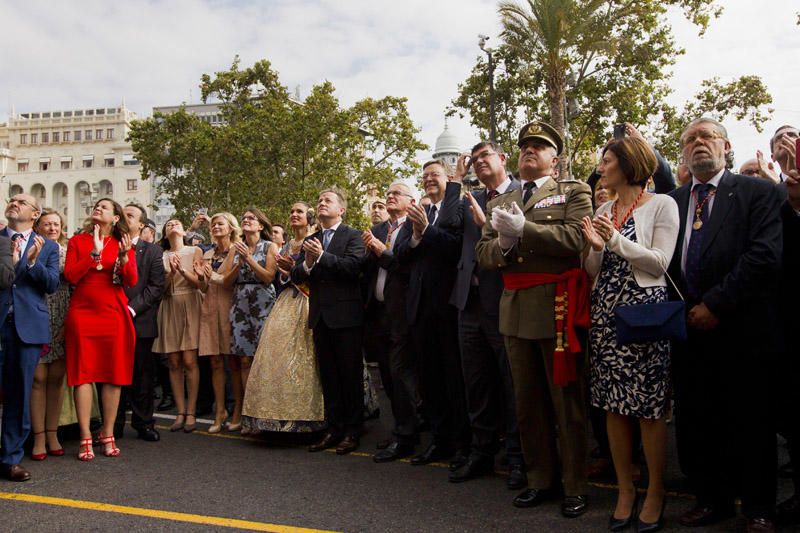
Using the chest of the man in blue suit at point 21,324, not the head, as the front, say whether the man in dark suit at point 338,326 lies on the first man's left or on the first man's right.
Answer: on the first man's left

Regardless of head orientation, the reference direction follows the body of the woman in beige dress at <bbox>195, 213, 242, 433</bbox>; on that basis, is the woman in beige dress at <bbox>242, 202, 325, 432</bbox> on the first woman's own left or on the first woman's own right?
on the first woman's own left

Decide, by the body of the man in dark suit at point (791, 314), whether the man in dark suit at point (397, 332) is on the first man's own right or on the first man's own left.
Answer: on the first man's own right

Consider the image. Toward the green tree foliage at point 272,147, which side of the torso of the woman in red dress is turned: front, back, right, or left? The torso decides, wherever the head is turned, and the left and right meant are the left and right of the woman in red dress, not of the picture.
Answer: back

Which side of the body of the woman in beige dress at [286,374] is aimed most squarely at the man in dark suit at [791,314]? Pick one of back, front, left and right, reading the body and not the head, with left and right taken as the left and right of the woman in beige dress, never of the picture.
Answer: left

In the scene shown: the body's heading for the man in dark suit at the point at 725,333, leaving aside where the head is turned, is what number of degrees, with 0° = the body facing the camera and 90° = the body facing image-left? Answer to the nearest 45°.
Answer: approximately 45°

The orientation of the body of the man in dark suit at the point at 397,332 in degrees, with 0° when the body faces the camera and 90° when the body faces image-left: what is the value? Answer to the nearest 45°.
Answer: approximately 45°

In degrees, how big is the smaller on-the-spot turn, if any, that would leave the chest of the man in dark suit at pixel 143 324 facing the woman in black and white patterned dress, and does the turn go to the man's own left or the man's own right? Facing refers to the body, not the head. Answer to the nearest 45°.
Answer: approximately 45° to the man's own left

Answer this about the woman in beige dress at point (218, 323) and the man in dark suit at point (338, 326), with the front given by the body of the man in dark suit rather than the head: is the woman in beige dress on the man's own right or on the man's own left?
on the man's own right

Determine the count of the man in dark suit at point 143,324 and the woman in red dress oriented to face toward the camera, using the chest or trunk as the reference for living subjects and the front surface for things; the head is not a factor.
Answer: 2
